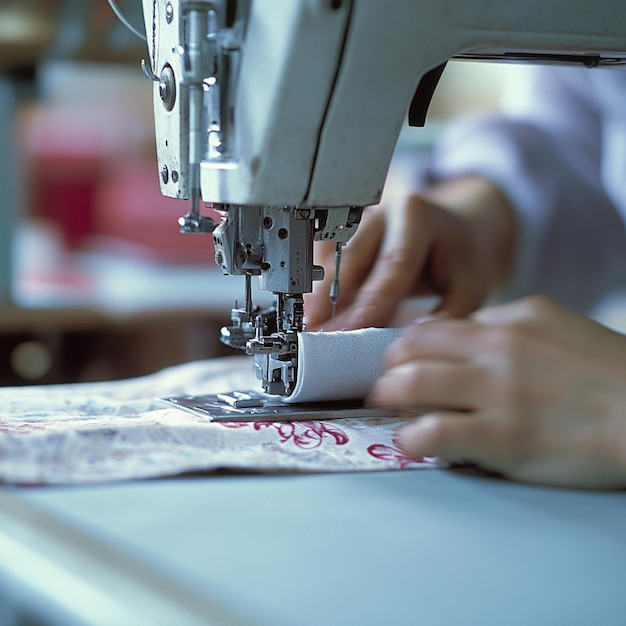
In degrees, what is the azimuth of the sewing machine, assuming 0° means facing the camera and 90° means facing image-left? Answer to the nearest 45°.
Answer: approximately 315°

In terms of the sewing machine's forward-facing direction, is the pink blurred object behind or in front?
behind
